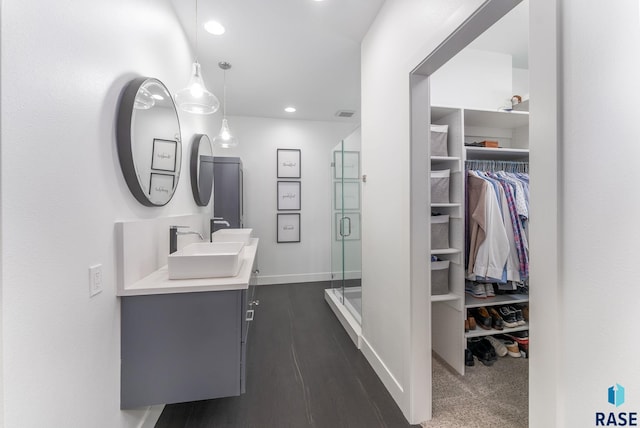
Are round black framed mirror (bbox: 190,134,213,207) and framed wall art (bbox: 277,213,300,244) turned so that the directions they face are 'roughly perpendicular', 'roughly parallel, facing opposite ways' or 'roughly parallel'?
roughly perpendicular

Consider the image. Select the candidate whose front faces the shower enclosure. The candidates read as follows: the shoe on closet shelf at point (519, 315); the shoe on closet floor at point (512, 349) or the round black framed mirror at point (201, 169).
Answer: the round black framed mirror

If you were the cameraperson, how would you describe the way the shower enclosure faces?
facing to the left of the viewer

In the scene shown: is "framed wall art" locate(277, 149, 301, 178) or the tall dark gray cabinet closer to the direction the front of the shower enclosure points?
the tall dark gray cabinet

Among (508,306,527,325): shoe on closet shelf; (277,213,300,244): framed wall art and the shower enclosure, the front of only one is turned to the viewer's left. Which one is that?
the shower enclosure

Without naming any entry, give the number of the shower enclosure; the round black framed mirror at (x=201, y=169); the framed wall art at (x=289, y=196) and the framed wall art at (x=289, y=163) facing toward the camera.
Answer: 2

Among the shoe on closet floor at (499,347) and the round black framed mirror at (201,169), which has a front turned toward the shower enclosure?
the round black framed mirror

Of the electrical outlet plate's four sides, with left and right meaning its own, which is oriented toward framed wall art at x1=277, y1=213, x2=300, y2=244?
left

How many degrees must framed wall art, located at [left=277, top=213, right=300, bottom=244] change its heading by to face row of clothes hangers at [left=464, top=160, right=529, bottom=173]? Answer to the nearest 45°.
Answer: approximately 45° to its left

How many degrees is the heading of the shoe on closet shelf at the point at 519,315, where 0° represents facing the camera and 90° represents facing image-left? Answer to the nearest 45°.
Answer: approximately 315°
